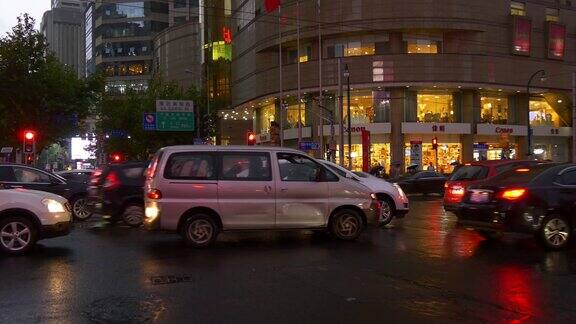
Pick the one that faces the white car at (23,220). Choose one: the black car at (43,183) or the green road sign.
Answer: the green road sign

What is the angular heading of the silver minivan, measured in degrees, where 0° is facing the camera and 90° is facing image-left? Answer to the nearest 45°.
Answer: approximately 270°

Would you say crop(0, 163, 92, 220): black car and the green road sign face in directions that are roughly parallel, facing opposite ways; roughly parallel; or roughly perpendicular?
roughly perpendicular

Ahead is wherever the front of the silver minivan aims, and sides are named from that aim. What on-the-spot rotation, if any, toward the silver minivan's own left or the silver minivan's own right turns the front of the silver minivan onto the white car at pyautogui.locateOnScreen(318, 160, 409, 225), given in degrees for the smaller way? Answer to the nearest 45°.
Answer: approximately 45° to the silver minivan's own left

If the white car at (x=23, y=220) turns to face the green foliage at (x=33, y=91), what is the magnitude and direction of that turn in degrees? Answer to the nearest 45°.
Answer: approximately 90° to its left

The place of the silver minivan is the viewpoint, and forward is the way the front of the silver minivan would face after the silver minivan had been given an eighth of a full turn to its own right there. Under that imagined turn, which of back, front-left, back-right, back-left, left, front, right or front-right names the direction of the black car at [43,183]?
back

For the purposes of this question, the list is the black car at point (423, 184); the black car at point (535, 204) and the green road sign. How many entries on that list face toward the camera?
1

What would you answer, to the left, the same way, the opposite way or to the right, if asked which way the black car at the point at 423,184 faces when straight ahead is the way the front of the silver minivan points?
the opposite way

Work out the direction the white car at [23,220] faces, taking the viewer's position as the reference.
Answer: facing to the right of the viewer

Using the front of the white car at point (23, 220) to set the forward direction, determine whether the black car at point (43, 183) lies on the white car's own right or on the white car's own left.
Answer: on the white car's own left

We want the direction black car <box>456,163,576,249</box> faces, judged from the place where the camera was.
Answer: facing away from the viewer and to the right of the viewer

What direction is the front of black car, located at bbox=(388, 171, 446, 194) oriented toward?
to the viewer's left

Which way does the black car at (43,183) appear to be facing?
to the viewer's right
